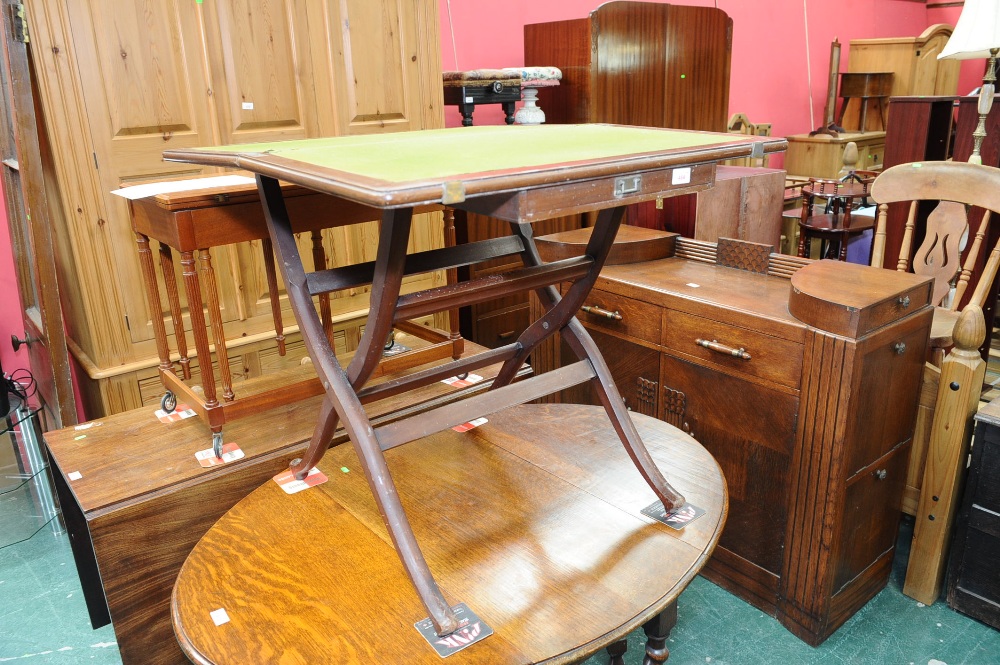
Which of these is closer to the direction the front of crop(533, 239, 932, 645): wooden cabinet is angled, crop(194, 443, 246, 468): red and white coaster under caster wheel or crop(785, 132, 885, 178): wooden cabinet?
the red and white coaster under caster wheel

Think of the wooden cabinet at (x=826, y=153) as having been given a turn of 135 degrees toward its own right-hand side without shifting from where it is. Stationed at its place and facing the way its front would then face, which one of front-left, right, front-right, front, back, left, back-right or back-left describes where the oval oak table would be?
left

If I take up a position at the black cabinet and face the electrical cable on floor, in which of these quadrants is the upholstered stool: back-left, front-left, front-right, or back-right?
front-right

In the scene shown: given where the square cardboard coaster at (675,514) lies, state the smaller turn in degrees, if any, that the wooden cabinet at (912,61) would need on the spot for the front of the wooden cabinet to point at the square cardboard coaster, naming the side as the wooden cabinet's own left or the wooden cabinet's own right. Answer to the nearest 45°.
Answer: approximately 45° to the wooden cabinet's own right

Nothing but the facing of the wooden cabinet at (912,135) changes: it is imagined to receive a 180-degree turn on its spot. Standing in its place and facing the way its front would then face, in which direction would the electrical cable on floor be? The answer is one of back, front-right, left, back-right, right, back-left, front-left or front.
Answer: left

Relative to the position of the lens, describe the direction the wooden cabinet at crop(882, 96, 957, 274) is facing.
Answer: facing the viewer and to the right of the viewer

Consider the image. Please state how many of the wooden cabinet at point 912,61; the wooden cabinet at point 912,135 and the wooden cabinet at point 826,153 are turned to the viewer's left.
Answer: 0

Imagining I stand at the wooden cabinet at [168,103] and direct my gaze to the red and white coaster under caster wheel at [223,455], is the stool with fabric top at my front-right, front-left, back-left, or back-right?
back-left

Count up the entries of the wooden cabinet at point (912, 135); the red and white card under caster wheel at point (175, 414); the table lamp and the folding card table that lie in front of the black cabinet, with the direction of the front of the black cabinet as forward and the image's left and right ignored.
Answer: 2

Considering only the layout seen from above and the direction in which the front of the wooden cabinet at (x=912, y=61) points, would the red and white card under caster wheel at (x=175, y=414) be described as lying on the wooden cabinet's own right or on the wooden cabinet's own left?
on the wooden cabinet's own right

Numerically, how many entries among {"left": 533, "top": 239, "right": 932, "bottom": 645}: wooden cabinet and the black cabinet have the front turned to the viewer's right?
0

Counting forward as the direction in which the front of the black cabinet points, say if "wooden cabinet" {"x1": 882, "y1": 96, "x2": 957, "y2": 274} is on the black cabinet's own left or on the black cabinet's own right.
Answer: on the black cabinet's own right

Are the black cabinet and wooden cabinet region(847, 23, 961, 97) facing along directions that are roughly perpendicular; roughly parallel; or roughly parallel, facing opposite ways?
roughly perpendicular

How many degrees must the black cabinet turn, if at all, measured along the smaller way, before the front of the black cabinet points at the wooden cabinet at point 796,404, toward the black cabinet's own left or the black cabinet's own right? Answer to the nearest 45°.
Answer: approximately 90° to the black cabinet's own right
